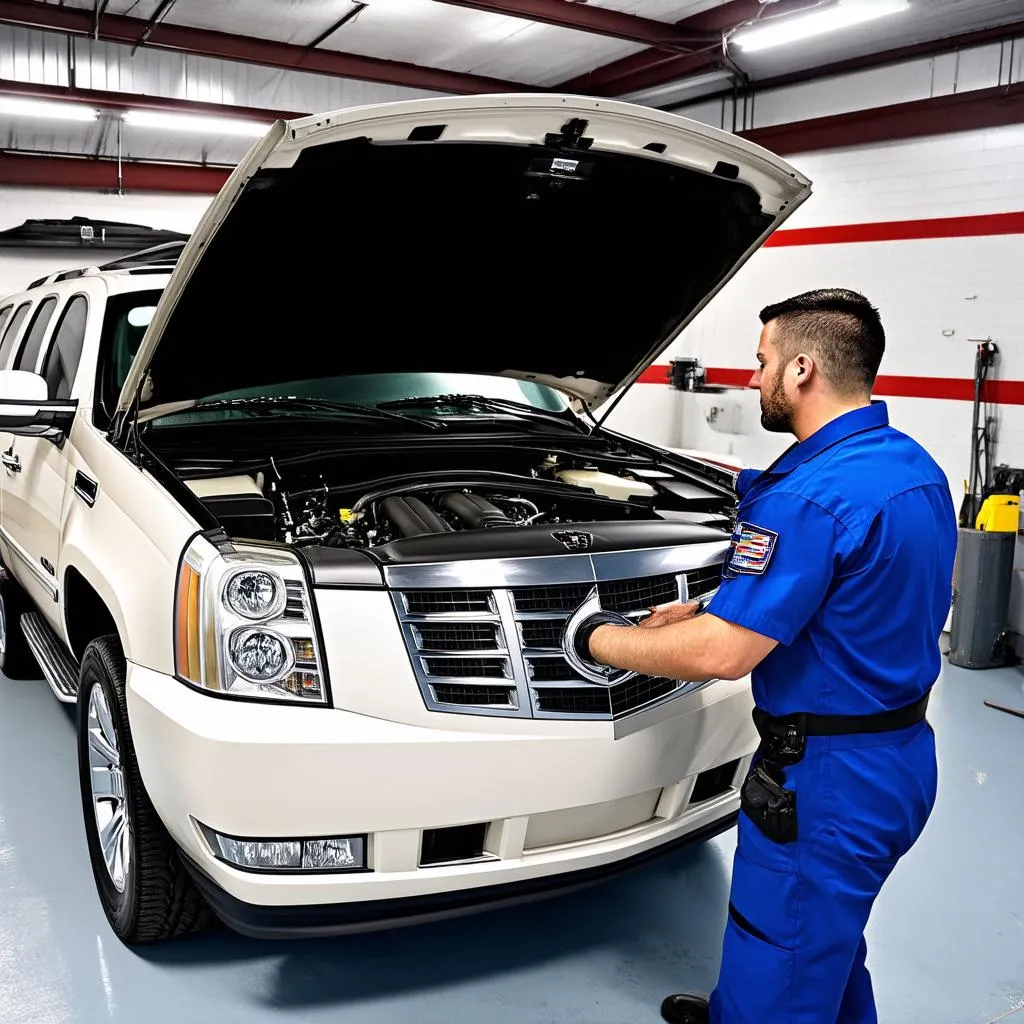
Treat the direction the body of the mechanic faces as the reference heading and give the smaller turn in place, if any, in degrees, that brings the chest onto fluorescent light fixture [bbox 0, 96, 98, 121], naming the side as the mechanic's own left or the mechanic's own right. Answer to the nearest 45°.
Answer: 0° — they already face it

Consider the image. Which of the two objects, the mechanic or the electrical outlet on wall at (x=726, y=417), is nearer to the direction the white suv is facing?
the mechanic

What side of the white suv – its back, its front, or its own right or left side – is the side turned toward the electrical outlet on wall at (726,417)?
left

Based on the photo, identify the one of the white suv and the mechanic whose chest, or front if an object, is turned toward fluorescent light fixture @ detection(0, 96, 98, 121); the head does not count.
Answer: the mechanic

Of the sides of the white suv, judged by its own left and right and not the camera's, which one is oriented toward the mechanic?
front

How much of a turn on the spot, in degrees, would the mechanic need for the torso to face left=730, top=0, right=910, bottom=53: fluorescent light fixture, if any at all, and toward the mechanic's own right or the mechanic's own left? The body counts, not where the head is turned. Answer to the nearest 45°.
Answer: approximately 45° to the mechanic's own right

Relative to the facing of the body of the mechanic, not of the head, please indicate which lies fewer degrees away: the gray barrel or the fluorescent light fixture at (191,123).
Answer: the fluorescent light fixture

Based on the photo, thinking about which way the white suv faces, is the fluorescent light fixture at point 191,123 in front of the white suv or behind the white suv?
behind

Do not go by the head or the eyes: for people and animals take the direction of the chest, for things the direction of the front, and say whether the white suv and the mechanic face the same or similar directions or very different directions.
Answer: very different directions

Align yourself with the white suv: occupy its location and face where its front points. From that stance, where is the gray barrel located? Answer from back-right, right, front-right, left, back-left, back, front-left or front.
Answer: left

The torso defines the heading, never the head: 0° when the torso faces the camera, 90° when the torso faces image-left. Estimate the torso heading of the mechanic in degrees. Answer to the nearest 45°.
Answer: approximately 135°
